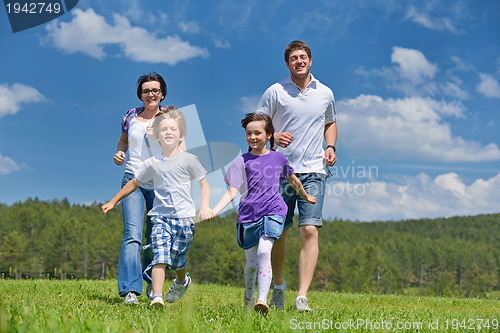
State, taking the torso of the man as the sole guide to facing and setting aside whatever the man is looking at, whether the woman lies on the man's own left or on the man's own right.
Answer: on the man's own right

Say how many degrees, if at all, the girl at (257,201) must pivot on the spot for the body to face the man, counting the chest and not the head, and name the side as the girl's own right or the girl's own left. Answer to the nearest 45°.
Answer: approximately 135° to the girl's own left

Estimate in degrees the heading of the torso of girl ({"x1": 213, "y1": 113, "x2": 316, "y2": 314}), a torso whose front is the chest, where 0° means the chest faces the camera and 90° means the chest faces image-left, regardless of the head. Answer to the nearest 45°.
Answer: approximately 0°

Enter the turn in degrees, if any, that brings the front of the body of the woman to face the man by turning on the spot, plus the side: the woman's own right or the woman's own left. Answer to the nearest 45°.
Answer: approximately 90° to the woman's own left

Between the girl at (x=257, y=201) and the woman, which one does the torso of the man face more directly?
the girl

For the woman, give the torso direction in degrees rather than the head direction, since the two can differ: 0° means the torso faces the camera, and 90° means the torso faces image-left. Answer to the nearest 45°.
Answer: approximately 0°
